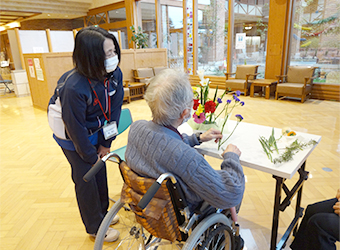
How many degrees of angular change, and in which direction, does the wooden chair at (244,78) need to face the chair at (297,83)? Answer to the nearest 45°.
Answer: approximately 90° to its left

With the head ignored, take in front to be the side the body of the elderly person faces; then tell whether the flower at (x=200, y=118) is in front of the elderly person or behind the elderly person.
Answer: in front

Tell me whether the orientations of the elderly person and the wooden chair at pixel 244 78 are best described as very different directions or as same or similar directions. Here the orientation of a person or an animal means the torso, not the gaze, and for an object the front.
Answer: very different directions

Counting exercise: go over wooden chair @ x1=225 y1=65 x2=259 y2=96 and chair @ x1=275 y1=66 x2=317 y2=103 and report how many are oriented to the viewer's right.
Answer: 0

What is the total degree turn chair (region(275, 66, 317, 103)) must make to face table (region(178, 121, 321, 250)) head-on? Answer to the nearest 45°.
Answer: approximately 45° to its left

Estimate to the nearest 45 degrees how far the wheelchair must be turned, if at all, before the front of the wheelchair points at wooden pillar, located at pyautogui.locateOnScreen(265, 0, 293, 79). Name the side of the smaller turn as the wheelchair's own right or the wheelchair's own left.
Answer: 0° — it already faces it

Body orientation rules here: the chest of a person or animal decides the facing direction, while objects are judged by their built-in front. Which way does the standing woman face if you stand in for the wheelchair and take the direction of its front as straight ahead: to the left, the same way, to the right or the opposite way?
to the right

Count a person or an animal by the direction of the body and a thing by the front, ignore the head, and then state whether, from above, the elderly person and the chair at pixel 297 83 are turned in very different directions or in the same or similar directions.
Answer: very different directions

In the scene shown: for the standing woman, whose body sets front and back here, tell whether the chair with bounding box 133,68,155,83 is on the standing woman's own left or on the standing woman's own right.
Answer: on the standing woman's own left

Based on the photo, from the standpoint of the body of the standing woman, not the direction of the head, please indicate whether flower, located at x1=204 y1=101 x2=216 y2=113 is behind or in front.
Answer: in front

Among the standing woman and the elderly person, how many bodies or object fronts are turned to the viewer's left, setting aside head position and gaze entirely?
0

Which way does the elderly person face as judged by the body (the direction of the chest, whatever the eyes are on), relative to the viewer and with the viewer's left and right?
facing away from the viewer and to the right of the viewer

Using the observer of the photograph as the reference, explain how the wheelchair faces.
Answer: facing away from the viewer and to the right of the viewer

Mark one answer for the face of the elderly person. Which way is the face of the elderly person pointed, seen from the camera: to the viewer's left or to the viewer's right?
to the viewer's right
